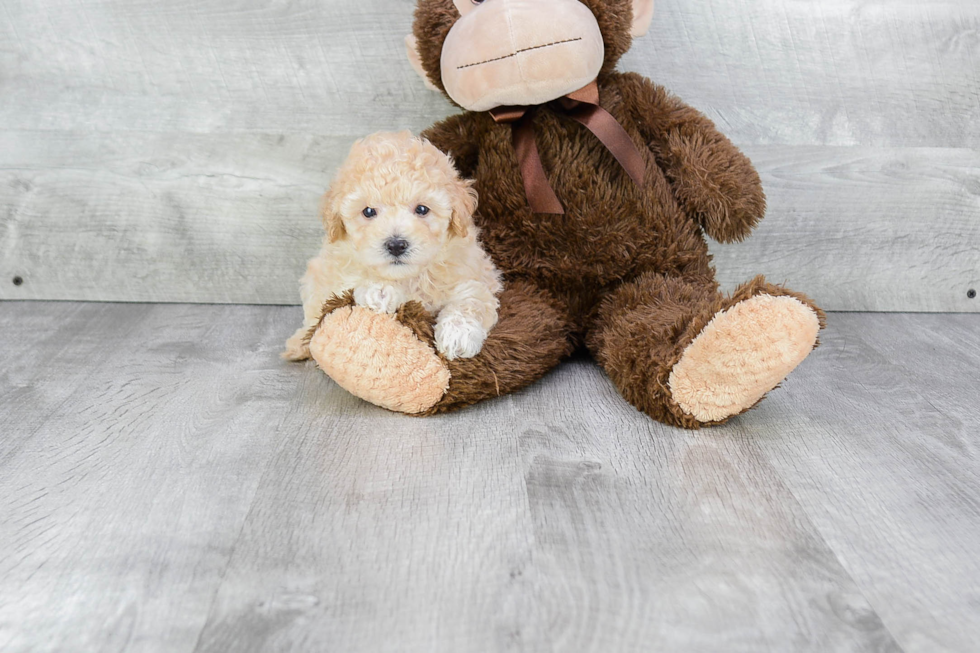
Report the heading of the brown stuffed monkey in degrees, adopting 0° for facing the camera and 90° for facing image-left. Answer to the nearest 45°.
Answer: approximately 0°

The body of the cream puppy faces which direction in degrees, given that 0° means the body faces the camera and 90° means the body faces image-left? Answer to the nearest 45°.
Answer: approximately 0°
